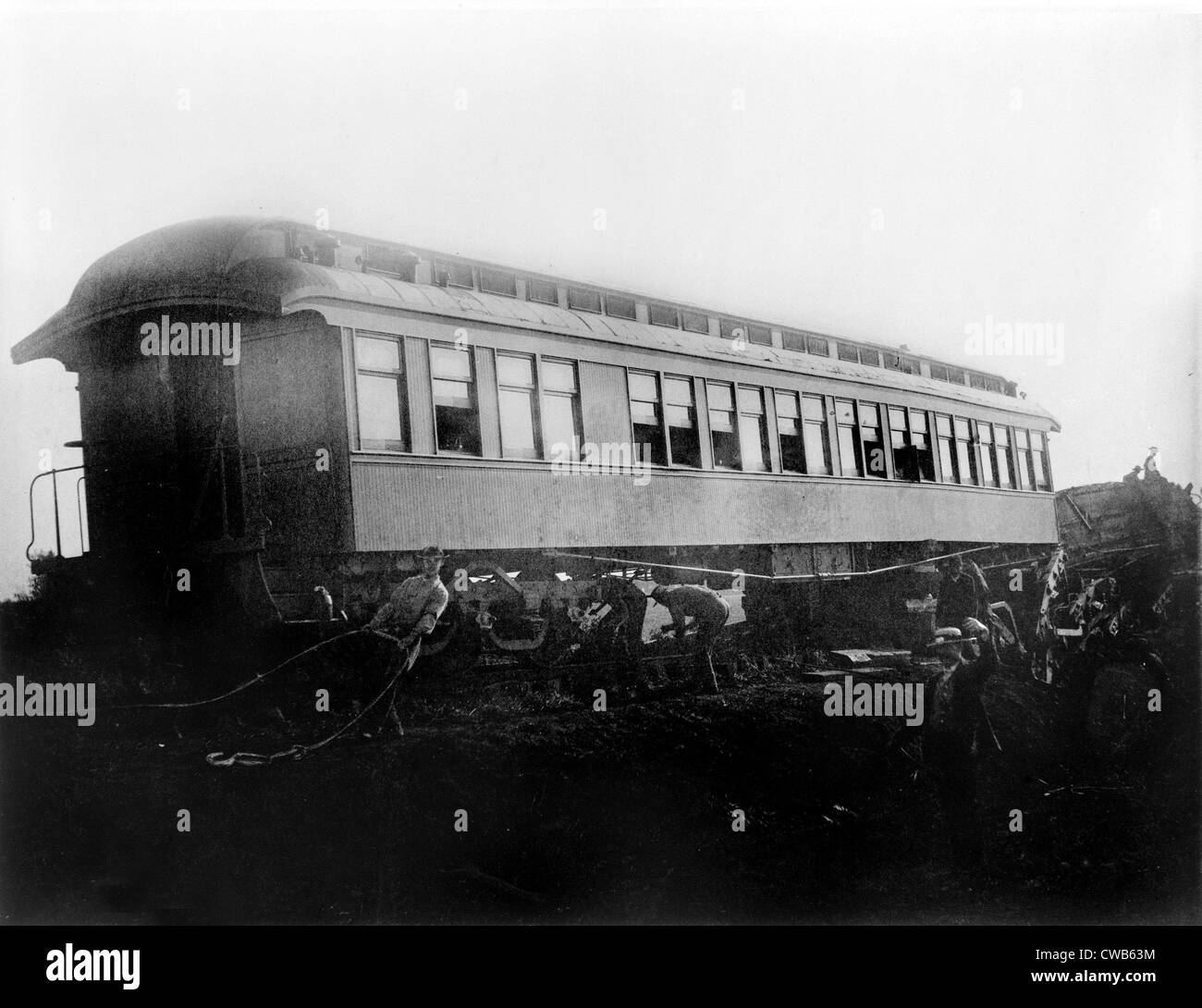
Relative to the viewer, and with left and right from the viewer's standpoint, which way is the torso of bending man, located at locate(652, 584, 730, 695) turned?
facing to the left of the viewer

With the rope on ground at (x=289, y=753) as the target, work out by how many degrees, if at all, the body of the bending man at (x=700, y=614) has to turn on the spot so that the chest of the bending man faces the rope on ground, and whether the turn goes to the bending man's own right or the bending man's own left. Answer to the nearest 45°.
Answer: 0° — they already face it
